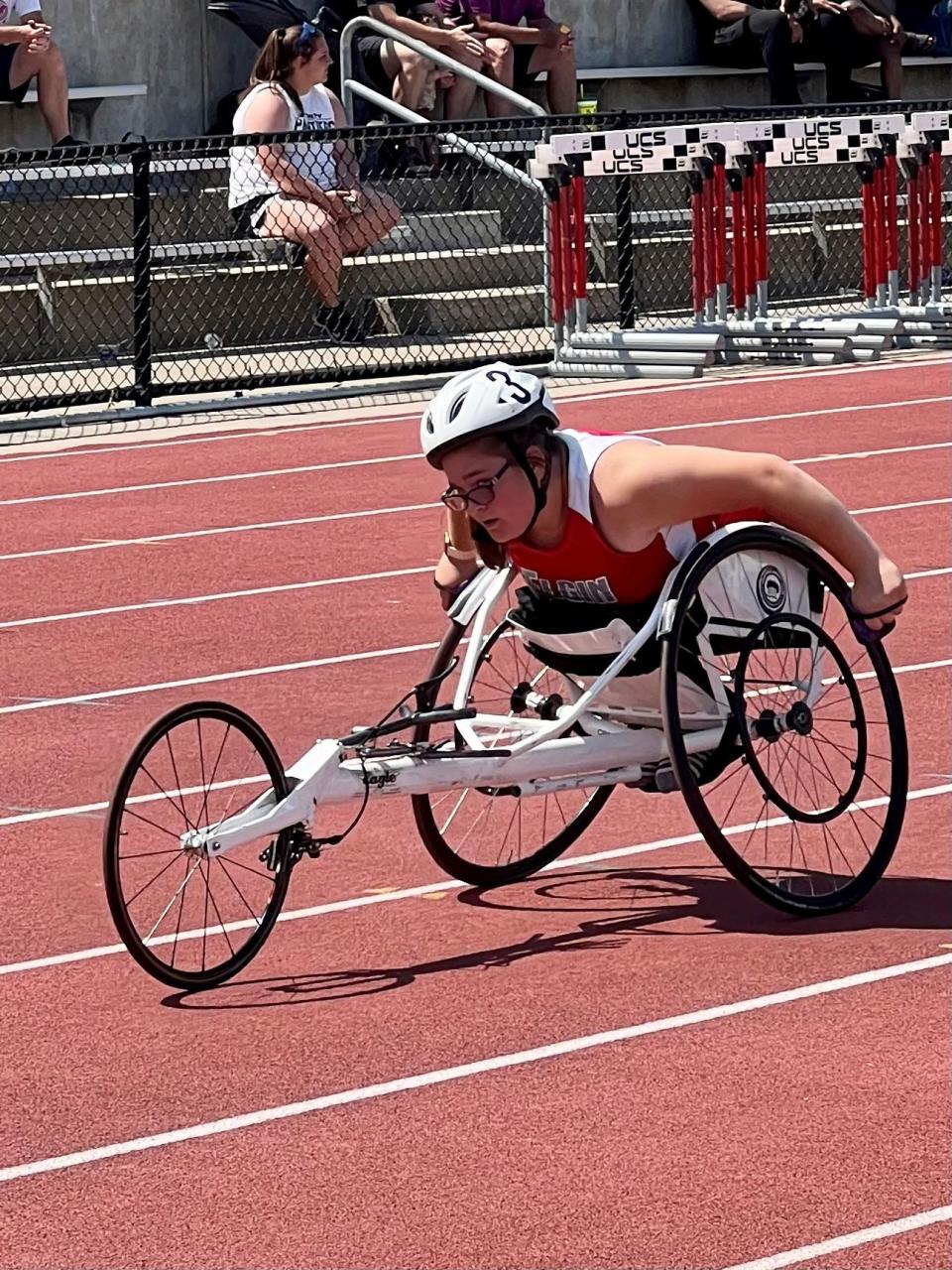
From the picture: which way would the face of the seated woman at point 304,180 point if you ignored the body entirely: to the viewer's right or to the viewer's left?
to the viewer's right

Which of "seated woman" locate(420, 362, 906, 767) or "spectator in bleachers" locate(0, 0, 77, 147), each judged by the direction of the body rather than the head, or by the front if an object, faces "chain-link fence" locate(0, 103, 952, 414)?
the spectator in bleachers

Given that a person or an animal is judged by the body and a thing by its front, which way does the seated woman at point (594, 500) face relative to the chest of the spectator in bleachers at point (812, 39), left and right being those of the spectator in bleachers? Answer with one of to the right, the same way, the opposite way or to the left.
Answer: to the right

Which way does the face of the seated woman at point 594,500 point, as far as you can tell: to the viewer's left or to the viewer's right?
to the viewer's left

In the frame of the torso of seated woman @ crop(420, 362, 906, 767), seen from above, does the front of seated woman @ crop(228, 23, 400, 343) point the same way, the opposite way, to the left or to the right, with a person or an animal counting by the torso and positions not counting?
to the left

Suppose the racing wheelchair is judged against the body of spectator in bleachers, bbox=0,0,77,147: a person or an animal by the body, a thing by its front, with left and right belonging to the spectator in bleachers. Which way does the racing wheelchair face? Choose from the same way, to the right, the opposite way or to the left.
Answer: to the right

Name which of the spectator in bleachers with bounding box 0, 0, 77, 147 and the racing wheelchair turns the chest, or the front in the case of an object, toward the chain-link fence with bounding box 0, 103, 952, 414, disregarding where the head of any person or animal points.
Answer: the spectator in bleachers

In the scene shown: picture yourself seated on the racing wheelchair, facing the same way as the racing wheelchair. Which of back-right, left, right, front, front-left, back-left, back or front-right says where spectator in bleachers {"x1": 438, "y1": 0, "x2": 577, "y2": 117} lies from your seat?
back-right

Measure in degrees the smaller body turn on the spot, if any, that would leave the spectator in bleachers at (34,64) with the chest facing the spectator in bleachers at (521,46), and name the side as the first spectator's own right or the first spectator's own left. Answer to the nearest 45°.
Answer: approximately 90° to the first spectator's own left

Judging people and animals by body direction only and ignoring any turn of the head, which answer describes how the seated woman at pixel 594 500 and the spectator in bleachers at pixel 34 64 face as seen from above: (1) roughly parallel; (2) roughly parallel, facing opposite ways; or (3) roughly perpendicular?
roughly perpendicular

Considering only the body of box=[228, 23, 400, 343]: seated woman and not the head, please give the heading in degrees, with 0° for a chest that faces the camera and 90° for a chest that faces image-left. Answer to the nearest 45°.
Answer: approximately 315°

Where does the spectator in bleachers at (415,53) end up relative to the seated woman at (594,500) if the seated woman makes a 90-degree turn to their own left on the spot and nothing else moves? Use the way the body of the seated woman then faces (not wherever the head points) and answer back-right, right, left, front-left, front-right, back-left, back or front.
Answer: back-left

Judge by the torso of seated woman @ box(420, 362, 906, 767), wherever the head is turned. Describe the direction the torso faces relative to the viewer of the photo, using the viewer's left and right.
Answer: facing the viewer and to the left of the viewer

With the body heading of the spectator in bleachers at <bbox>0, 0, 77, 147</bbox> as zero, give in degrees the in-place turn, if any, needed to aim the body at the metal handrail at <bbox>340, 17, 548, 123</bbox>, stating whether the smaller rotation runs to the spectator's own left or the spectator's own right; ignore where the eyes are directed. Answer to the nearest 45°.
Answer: approximately 45° to the spectator's own left

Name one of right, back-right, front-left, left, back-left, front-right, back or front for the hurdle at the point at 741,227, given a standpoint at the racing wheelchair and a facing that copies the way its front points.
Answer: back-right

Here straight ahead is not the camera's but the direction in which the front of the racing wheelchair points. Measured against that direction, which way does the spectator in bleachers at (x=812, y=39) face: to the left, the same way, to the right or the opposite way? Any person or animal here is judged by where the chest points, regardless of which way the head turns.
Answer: to the left

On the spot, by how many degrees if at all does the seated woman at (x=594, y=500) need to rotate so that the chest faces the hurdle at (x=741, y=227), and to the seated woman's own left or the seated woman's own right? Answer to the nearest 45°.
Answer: approximately 135° to the seated woman's own right

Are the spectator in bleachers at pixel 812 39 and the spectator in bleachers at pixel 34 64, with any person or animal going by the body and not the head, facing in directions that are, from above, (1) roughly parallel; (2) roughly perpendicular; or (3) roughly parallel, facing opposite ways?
roughly parallel

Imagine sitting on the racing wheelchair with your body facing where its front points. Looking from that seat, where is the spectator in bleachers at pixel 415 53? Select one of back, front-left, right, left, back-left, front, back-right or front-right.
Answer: back-right

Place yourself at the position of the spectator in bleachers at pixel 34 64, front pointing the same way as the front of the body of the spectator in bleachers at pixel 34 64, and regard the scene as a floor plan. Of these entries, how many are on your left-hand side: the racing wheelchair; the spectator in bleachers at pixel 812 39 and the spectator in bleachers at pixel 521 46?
2
